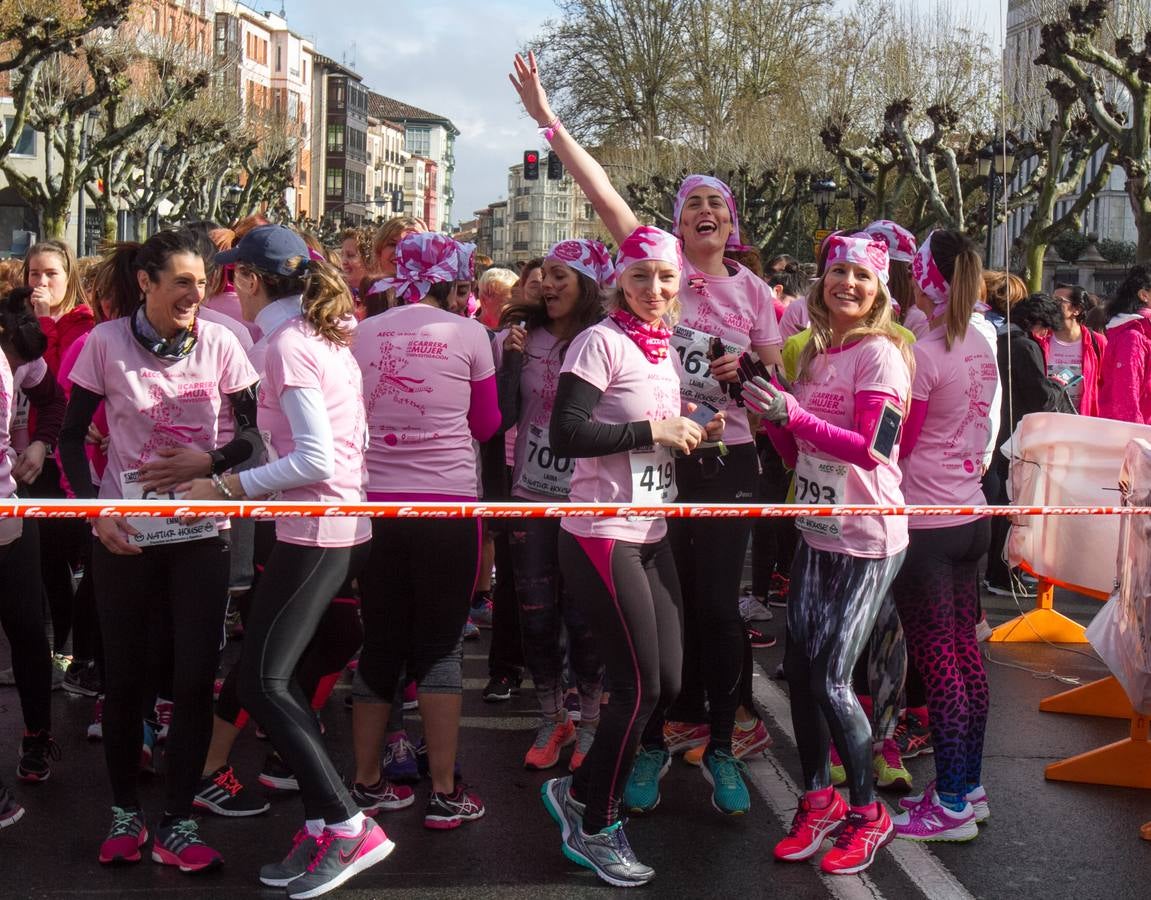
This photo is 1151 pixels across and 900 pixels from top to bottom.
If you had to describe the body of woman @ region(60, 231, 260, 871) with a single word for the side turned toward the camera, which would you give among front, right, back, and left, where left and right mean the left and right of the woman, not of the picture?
front

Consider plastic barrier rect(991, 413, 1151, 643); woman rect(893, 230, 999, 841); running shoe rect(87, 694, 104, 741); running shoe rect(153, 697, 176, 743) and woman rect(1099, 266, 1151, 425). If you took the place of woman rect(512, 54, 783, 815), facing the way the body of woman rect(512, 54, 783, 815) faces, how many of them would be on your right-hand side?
2

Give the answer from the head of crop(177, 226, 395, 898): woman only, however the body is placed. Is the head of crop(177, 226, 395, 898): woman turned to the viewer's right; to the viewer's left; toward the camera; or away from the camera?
to the viewer's left

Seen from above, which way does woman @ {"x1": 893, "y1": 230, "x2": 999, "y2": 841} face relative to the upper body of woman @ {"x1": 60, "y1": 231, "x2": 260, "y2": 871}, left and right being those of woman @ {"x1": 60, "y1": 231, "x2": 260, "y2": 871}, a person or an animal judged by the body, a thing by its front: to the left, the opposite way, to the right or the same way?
the opposite way

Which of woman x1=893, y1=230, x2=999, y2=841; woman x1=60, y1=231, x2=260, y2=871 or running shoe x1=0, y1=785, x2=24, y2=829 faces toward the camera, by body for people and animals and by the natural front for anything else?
woman x1=60, y1=231, x2=260, y2=871

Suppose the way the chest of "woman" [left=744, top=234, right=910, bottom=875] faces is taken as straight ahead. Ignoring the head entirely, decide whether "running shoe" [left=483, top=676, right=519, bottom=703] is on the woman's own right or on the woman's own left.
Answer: on the woman's own right

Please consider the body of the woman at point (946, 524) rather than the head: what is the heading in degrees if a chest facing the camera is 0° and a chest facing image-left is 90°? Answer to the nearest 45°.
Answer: approximately 135°

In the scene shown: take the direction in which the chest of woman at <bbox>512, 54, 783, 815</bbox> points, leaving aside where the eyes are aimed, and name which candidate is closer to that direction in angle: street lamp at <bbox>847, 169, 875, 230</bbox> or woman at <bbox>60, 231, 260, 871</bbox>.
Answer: the woman

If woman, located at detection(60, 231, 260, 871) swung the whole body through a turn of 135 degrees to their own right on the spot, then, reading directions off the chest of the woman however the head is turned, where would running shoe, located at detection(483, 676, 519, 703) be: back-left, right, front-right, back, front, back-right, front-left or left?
right

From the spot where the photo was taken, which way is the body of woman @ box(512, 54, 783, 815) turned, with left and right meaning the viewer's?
facing the viewer

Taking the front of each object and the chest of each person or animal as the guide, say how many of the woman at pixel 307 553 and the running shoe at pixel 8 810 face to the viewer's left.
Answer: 1

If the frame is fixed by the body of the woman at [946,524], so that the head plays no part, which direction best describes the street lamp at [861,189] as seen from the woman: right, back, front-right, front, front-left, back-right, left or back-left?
front-right

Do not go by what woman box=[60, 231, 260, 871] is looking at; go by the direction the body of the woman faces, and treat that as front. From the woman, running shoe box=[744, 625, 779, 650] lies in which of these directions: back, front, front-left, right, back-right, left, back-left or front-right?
back-left
